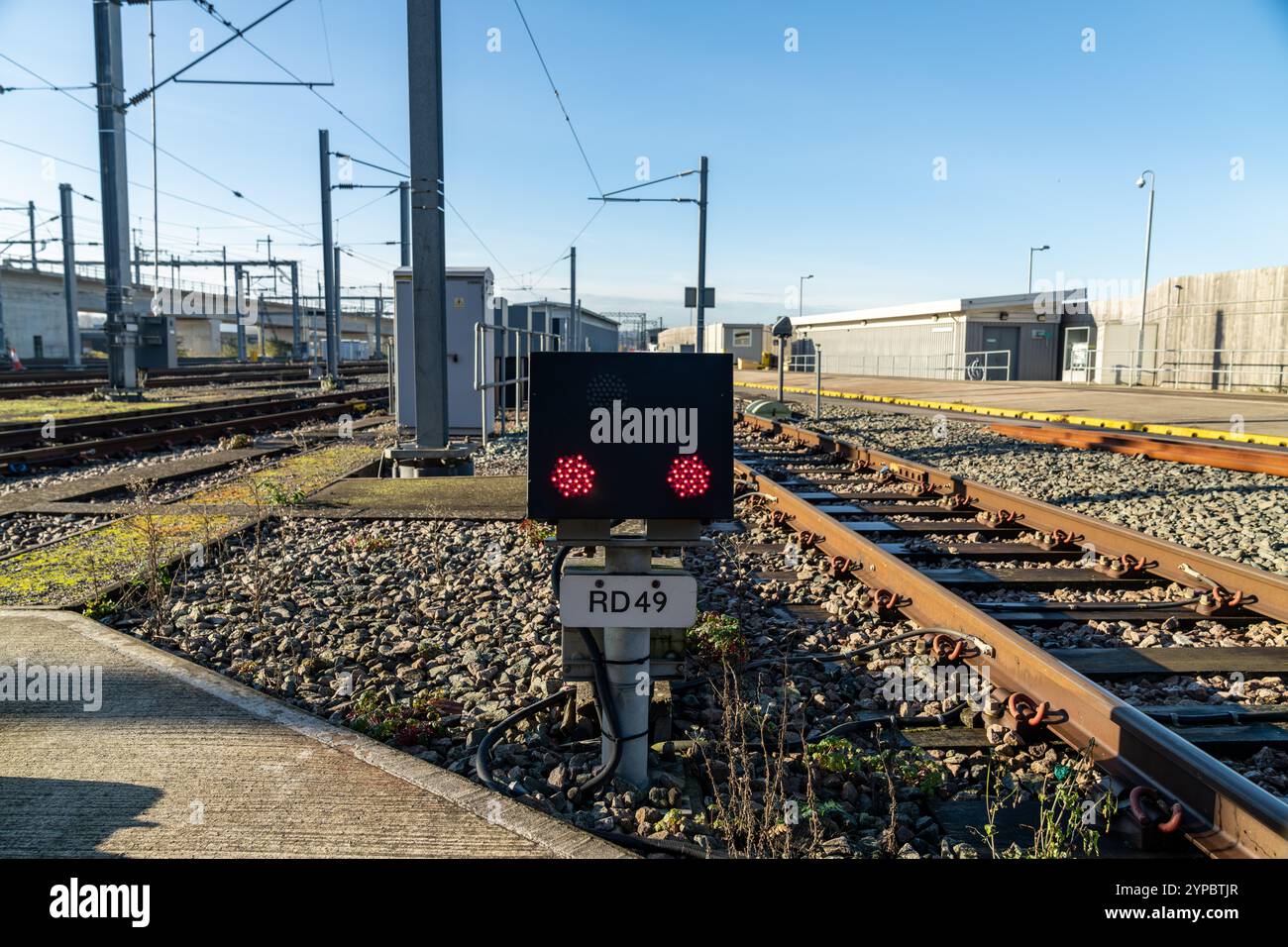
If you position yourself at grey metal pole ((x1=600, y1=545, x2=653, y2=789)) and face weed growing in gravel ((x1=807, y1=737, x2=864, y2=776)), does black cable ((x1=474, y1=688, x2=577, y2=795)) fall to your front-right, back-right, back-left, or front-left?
back-left

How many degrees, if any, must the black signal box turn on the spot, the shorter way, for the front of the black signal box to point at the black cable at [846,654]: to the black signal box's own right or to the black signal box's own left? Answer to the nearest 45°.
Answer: approximately 135° to the black signal box's own left

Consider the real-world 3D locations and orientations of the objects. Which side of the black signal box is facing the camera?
front

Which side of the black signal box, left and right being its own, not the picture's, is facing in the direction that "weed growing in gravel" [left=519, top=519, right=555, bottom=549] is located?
back

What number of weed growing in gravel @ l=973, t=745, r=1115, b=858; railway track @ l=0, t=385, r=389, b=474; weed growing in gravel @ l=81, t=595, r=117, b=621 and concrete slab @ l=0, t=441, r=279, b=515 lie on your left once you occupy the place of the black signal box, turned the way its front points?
1

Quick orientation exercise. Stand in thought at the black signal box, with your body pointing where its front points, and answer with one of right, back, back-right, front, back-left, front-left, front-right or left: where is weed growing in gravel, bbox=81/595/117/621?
back-right

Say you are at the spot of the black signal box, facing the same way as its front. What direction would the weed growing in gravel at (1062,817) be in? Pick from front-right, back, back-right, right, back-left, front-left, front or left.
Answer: left

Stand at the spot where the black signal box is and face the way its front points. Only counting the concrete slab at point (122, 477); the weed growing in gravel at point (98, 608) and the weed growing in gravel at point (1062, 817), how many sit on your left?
1

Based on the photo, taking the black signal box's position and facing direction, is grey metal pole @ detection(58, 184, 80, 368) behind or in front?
behind
